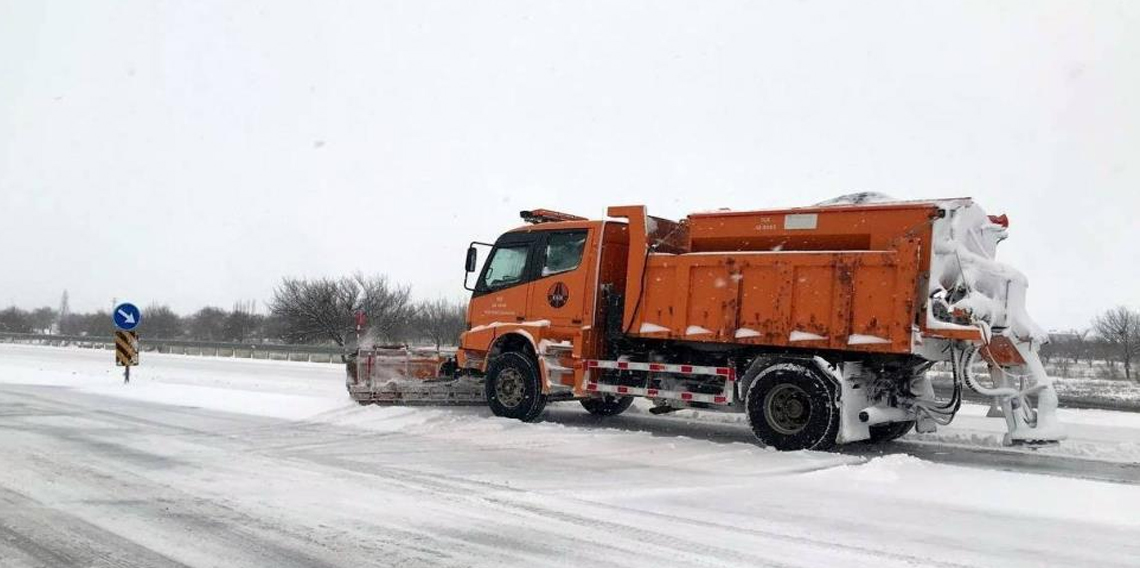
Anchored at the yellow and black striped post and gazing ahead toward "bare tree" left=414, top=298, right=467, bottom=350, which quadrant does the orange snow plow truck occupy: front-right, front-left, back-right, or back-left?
back-right

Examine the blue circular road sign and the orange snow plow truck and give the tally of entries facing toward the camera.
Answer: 1

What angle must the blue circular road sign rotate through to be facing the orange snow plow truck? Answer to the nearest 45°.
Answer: approximately 45° to its left

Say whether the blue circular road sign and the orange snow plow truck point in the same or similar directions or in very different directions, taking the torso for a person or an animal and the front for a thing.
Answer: very different directions

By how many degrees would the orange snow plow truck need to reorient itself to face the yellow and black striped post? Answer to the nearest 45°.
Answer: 0° — it already faces it

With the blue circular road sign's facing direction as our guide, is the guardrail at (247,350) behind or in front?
behind

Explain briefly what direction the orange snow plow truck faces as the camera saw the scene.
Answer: facing away from the viewer and to the left of the viewer
